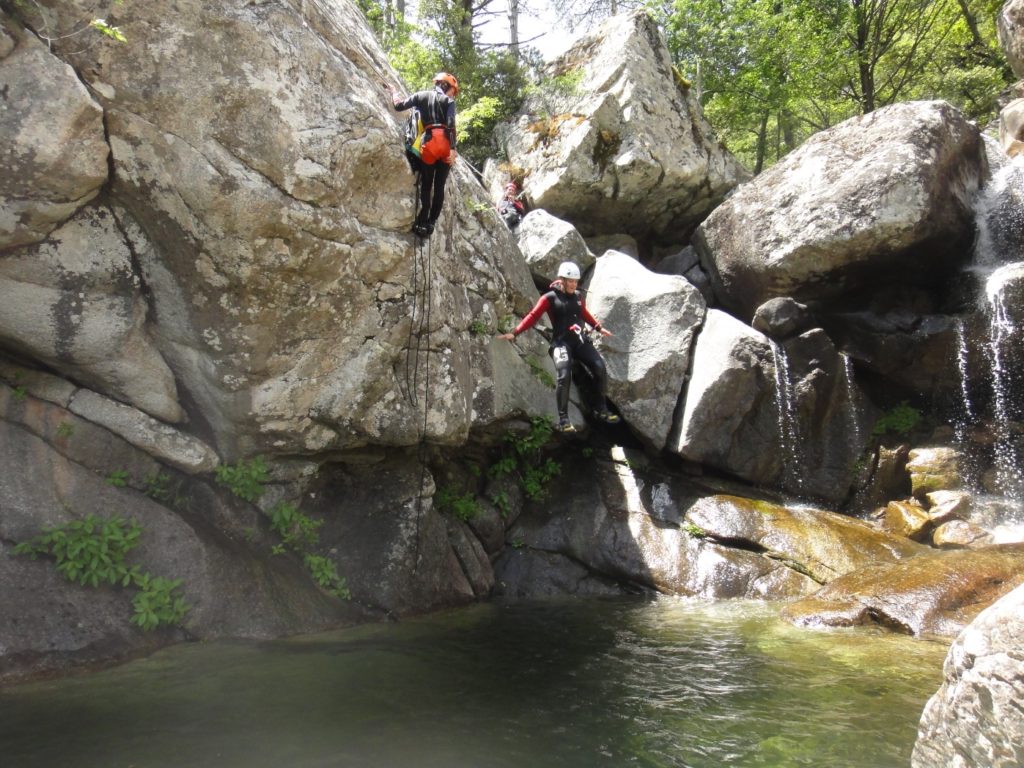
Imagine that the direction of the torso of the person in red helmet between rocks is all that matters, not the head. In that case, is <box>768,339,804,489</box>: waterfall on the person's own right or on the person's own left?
on the person's own left

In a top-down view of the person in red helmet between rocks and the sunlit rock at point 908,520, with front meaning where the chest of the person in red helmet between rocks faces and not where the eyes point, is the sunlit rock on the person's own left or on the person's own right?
on the person's own left

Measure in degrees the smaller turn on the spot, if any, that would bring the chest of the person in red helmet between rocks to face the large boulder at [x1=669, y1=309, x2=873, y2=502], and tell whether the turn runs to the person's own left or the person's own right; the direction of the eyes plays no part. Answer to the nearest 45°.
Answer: approximately 45° to the person's own left

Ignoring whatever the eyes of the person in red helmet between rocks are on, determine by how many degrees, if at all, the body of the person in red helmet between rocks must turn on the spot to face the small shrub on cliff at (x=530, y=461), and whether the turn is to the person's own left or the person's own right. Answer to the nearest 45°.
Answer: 0° — they already face it

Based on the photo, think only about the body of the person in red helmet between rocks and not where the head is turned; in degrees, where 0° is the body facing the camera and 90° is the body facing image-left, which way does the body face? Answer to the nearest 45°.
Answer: approximately 0°

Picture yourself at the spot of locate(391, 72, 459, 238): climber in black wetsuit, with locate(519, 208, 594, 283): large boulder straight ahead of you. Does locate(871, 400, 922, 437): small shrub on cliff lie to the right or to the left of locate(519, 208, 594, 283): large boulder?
right

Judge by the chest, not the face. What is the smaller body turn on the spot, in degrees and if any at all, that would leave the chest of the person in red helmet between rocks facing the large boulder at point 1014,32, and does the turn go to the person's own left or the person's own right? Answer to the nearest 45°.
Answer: approximately 90° to the person's own left
